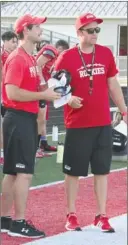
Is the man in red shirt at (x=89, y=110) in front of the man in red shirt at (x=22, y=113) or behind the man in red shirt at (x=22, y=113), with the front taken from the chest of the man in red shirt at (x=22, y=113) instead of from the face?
in front

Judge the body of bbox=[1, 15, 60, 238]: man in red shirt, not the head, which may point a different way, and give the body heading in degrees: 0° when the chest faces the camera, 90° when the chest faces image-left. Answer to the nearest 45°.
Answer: approximately 270°

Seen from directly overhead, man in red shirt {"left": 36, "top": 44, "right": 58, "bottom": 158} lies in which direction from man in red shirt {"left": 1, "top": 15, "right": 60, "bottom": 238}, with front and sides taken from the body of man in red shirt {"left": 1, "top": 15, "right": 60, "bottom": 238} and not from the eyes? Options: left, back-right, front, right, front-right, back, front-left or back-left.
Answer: left

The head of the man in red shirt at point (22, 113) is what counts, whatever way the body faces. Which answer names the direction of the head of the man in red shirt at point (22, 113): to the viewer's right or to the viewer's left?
to the viewer's right
